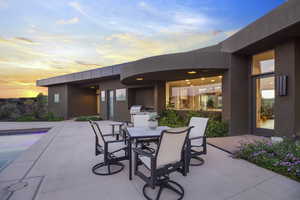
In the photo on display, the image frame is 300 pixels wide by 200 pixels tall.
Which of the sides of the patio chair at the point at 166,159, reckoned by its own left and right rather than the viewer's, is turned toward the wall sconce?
right

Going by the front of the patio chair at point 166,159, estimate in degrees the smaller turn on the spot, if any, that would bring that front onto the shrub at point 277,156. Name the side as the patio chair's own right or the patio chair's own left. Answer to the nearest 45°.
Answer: approximately 90° to the patio chair's own right

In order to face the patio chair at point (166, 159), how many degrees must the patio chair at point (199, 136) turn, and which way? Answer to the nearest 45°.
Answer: approximately 45° to its left

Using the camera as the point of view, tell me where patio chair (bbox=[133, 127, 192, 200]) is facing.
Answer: facing away from the viewer and to the left of the viewer

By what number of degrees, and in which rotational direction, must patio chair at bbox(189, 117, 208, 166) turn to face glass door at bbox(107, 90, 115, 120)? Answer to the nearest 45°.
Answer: approximately 90° to its right

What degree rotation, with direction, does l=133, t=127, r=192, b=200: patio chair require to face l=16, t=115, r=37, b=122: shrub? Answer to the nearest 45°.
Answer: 0° — it already faces it

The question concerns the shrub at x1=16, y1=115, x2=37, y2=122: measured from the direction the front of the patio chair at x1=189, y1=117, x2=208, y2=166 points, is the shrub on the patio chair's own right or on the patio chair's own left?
on the patio chair's own right

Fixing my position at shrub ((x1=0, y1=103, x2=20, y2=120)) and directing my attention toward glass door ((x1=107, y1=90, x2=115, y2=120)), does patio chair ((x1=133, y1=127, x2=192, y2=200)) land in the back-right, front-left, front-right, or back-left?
front-right

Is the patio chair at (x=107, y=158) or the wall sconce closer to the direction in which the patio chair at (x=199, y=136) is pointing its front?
the patio chair

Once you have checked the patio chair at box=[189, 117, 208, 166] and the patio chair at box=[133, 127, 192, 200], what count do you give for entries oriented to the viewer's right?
0

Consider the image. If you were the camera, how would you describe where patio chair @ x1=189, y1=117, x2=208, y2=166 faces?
facing the viewer and to the left of the viewer

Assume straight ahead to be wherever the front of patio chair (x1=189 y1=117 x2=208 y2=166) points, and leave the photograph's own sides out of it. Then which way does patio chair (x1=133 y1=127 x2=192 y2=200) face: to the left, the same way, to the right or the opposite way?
to the right

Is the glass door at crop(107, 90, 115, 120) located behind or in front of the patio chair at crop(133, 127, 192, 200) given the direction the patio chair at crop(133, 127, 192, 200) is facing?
in front
